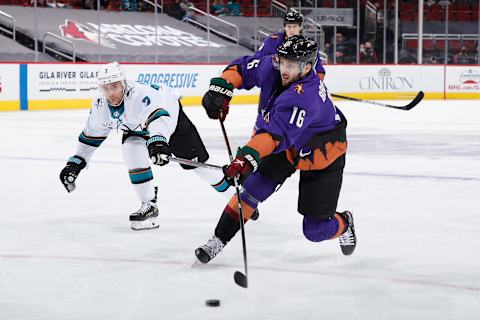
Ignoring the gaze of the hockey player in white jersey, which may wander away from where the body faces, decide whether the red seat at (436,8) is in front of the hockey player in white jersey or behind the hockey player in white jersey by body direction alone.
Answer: behind

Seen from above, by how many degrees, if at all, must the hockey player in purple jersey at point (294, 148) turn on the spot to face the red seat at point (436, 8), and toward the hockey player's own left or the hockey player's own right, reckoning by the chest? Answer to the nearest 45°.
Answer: approximately 135° to the hockey player's own right

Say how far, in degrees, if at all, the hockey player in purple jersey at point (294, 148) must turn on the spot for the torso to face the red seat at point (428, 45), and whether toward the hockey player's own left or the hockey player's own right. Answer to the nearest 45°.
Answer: approximately 135° to the hockey player's own right
